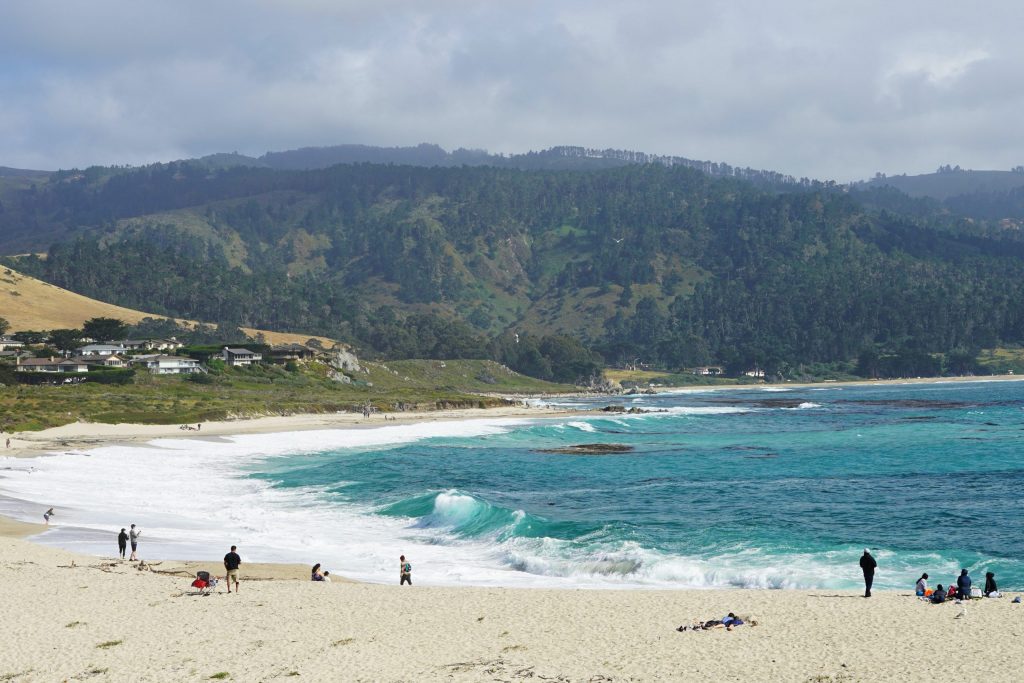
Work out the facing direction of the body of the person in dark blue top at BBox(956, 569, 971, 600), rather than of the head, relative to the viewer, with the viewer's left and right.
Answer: facing away from the viewer

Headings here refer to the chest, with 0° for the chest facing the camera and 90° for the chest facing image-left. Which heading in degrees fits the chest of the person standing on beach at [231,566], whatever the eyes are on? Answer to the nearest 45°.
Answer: approximately 180°

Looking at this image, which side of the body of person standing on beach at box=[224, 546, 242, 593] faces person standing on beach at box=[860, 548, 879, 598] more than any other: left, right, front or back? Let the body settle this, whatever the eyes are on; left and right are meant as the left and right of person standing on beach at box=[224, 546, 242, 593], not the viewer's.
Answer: right

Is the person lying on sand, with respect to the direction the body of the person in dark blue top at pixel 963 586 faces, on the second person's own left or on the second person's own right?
on the second person's own left

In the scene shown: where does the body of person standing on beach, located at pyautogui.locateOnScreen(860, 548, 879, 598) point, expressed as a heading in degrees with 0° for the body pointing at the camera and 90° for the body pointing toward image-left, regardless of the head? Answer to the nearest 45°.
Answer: approximately 180°

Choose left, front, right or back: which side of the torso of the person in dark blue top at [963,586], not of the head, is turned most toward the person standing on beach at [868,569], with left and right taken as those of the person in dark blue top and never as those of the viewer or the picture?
left

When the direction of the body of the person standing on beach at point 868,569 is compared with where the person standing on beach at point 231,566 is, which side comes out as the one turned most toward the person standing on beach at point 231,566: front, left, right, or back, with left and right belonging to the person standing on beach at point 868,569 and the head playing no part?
left

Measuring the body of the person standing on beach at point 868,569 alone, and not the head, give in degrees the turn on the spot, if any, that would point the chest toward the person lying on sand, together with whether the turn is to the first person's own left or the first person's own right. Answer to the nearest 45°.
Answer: approximately 135° to the first person's own left
